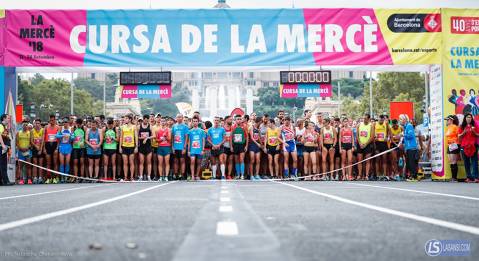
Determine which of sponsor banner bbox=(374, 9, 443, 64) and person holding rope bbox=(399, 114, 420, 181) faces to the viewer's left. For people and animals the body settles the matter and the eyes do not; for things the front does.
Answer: the person holding rope

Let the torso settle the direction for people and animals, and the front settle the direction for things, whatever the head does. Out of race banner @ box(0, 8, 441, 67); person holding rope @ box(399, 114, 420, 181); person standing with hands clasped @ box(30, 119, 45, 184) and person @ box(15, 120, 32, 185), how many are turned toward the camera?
3

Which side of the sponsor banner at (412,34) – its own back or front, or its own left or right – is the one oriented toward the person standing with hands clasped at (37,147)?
right
